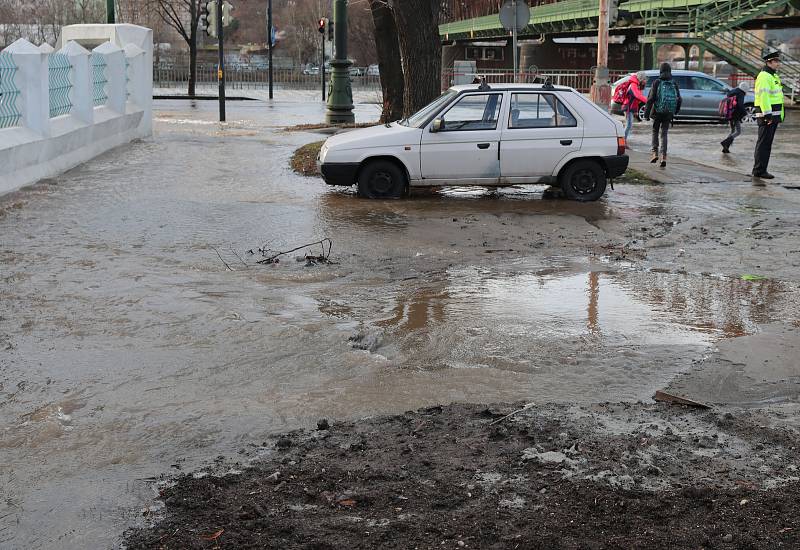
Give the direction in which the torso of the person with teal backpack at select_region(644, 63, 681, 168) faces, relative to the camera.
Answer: away from the camera

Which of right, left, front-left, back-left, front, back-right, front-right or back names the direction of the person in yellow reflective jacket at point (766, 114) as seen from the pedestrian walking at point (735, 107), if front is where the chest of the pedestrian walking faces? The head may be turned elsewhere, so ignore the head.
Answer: back-right

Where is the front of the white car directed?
to the viewer's left

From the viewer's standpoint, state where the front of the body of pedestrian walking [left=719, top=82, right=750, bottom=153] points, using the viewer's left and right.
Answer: facing away from the viewer and to the right of the viewer

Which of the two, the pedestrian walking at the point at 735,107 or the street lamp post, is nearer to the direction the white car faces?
the street lamp post

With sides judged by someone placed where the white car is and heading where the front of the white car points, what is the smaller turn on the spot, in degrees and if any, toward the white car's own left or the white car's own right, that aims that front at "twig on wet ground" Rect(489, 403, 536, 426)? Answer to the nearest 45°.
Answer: approximately 90° to the white car's own left

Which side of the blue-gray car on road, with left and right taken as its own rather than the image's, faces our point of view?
right

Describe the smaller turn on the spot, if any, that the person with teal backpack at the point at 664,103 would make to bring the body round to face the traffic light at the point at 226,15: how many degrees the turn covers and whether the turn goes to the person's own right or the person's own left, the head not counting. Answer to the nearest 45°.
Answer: approximately 45° to the person's own left
